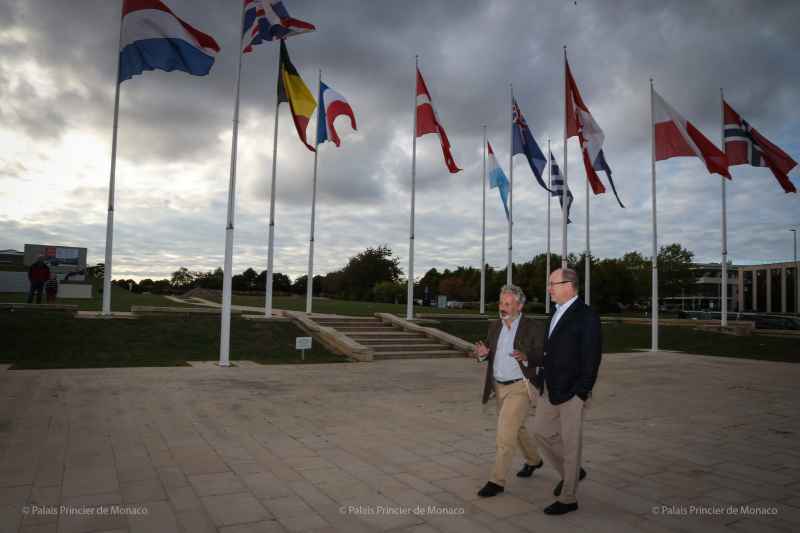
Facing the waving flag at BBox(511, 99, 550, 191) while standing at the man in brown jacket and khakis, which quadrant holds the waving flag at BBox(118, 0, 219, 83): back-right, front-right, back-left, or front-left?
front-left

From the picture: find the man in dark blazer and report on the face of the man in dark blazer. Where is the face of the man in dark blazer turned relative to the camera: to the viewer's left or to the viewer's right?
to the viewer's left

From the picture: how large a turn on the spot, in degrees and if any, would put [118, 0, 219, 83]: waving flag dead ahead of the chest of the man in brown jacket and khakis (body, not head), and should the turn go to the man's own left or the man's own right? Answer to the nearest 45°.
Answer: approximately 90° to the man's own right

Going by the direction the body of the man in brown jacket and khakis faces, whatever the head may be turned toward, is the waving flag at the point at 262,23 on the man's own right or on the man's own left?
on the man's own right

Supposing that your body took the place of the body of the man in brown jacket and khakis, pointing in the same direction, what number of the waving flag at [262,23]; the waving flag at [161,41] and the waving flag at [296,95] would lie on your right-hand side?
3

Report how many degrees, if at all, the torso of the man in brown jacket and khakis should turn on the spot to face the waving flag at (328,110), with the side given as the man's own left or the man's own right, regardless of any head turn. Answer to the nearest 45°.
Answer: approximately 90° to the man's own right

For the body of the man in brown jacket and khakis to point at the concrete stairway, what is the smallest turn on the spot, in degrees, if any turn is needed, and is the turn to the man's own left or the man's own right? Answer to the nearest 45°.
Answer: approximately 135° to the man's own right

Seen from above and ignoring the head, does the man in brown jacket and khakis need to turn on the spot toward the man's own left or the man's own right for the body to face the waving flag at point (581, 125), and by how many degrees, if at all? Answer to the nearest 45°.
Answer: approximately 135° to the man's own right

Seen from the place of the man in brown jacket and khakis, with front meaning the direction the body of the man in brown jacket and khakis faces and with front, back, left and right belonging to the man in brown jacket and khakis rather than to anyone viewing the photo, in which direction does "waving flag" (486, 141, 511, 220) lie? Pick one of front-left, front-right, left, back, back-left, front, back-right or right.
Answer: back-right

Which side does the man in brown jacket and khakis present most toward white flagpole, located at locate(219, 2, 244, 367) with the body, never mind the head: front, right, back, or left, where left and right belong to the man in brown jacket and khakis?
right

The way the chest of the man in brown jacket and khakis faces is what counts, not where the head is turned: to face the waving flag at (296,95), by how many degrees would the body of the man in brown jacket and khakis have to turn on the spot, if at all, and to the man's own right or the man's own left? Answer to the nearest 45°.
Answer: approximately 90° to the man's own right

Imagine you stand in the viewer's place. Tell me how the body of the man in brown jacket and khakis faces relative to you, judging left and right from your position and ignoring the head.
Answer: facing the viewer and to the left of the viewer

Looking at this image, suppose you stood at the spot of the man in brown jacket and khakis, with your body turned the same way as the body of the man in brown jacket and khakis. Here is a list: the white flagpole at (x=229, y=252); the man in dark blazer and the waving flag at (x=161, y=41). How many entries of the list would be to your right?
2

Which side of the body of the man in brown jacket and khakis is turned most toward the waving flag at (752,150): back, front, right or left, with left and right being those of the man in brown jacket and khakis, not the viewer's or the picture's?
back

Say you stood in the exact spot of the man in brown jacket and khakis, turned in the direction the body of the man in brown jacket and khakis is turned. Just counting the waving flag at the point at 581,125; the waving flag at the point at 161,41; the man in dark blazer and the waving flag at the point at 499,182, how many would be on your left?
1

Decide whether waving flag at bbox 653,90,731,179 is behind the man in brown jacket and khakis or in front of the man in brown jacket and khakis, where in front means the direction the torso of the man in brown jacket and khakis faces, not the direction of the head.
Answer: behind
